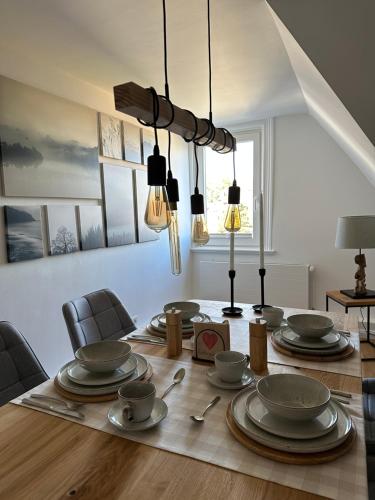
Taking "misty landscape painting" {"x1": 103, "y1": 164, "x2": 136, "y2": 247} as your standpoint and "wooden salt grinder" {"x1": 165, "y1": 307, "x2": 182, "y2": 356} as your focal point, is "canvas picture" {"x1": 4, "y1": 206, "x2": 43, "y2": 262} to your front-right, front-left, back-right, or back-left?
front-right

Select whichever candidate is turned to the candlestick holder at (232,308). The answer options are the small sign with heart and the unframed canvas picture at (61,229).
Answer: the unframed canvas picture

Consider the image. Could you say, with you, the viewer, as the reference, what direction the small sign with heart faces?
facing the viewer

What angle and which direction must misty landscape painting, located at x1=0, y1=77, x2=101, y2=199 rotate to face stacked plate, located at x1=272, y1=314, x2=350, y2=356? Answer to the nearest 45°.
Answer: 0° — it already faces it

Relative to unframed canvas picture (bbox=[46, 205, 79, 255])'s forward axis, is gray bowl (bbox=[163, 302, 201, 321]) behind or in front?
in front

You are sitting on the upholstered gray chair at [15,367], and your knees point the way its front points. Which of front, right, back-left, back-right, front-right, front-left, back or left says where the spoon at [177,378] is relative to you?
front

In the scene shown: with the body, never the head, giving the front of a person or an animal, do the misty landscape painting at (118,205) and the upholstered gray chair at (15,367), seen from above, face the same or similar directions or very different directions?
same or similar directions

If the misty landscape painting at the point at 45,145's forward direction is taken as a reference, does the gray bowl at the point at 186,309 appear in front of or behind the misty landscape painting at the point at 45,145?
in front

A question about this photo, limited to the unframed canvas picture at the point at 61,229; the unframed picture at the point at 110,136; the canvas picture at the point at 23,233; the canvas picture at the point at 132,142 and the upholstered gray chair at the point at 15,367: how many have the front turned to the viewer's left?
0

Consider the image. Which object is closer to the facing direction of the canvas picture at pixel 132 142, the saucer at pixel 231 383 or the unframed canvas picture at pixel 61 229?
the saucer

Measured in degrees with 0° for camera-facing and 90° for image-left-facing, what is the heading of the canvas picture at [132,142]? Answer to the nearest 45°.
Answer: approximately 315°

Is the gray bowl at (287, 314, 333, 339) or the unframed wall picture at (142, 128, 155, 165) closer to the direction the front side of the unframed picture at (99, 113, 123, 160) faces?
the gray bowl

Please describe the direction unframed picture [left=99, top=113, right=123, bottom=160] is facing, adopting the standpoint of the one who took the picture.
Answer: facing the viewer and to the right of the viewer

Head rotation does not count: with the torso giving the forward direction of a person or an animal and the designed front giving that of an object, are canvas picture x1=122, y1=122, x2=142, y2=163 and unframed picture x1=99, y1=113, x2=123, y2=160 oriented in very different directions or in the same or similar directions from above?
same or similar directions

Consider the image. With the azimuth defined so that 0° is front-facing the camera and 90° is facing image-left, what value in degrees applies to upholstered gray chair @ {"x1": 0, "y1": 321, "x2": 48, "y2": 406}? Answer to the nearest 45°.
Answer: approximately 315°

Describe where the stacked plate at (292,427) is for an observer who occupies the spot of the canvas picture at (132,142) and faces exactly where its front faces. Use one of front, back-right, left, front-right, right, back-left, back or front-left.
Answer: front-right
